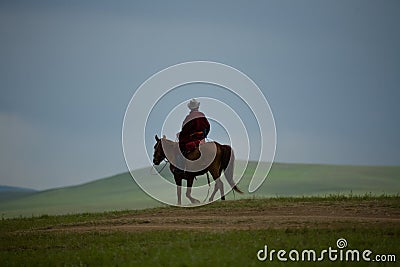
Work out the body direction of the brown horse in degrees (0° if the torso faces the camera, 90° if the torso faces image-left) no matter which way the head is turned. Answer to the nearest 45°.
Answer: approximately 90°
